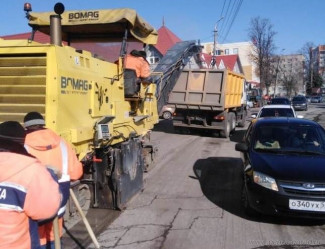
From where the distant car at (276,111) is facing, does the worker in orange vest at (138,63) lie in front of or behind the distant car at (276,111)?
in front

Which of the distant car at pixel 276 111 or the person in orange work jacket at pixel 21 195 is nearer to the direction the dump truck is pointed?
the distant car

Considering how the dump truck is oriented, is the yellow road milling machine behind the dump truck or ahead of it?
behind

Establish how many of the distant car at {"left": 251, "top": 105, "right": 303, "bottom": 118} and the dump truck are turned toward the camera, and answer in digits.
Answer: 1

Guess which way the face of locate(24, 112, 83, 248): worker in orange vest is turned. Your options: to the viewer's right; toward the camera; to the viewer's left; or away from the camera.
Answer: away from the camera

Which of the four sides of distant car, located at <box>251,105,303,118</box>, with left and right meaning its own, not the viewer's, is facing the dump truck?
right

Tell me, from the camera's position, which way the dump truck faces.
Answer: facing away from the viewer and to the right of the viewer

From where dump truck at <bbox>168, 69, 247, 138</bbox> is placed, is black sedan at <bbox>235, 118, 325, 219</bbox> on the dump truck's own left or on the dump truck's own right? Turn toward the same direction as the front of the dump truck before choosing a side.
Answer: on the dump truck's own right

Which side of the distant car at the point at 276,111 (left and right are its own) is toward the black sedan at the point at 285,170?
front

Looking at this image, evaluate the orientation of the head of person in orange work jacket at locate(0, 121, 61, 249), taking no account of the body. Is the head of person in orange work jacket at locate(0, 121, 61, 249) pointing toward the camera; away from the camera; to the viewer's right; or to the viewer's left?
away from the camera

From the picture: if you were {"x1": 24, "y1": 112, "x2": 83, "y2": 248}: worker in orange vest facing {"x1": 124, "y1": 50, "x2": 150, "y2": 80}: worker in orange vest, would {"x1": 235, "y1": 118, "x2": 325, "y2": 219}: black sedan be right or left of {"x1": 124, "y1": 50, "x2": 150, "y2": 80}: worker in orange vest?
right

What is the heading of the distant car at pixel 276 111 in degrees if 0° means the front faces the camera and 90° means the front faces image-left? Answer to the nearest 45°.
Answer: approximately 0°
